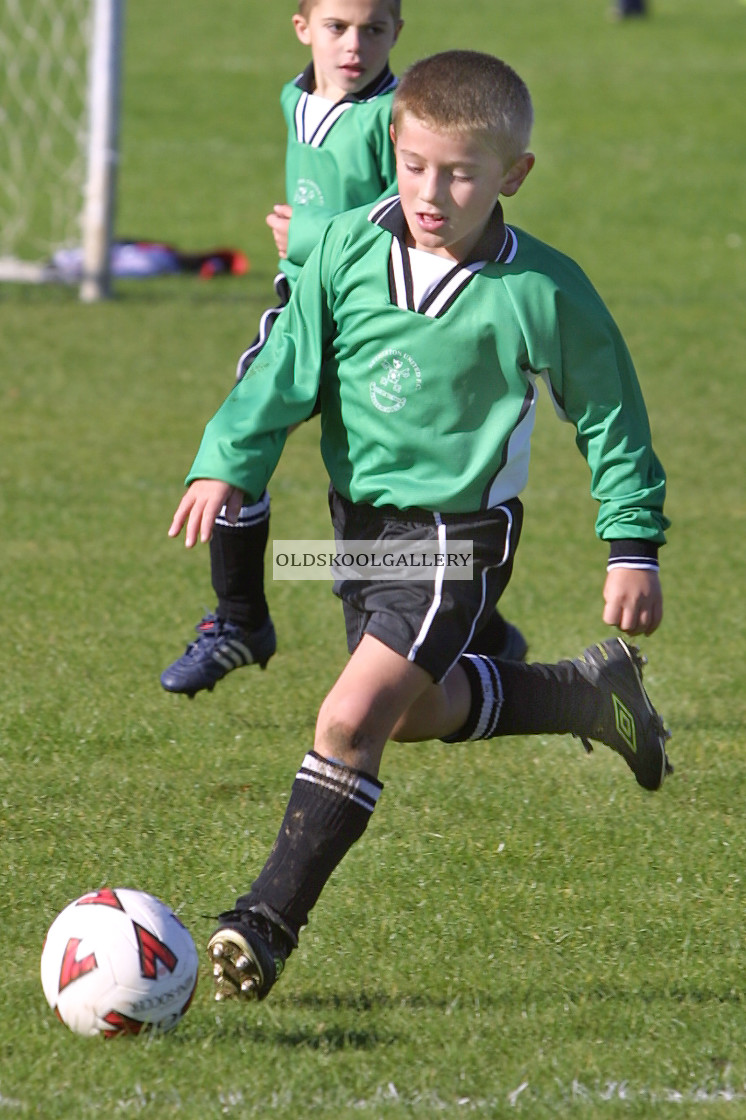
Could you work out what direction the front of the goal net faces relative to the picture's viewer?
facing the viewer

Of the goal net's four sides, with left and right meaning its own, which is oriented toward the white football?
front

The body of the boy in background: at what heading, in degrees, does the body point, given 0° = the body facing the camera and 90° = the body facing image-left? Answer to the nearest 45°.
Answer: approximately 45°

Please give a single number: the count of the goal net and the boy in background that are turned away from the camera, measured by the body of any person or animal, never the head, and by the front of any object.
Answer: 0

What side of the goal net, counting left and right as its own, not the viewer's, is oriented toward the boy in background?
front

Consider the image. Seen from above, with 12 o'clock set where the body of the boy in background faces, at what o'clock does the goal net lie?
The goal net is roughly at 4 o'clock from the boy in background.

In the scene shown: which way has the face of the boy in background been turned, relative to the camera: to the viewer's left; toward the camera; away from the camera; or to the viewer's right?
toward the camera
